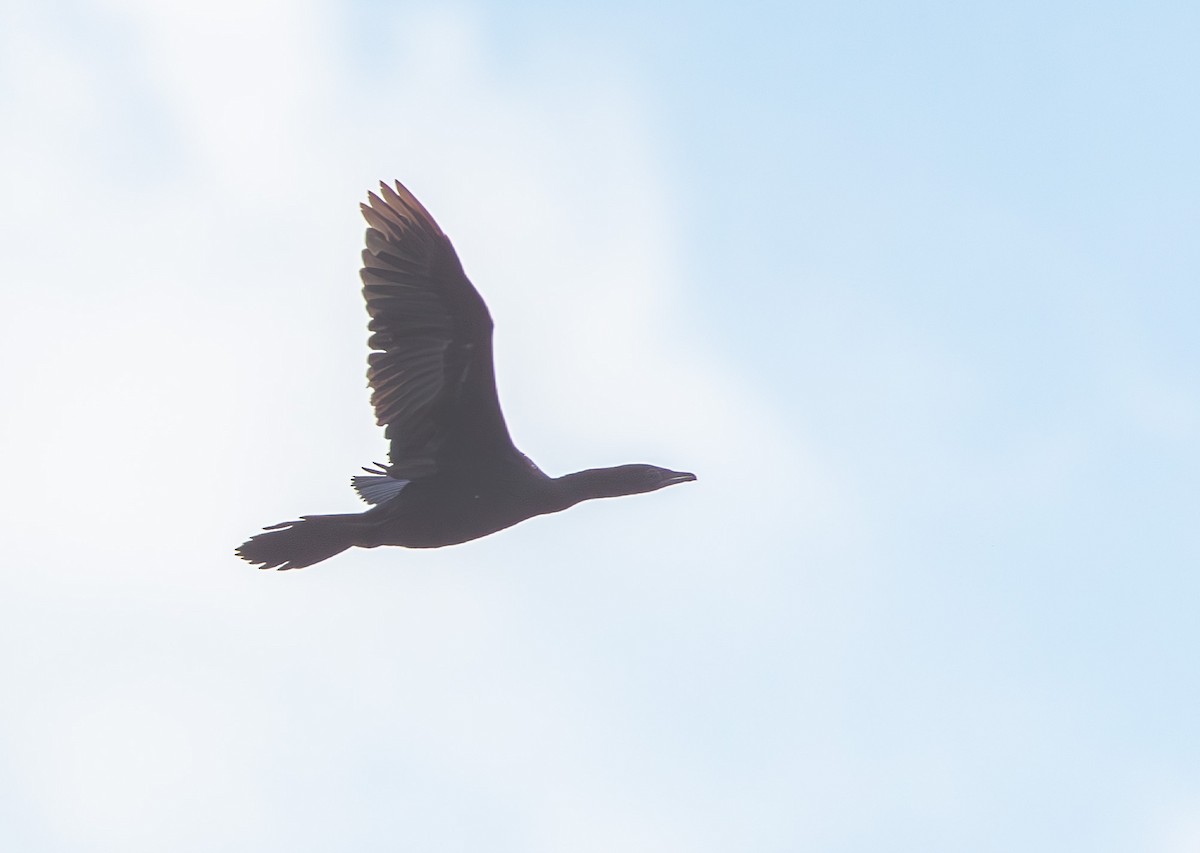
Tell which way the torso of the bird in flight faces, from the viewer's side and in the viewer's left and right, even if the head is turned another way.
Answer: facing to the right of the viewer
